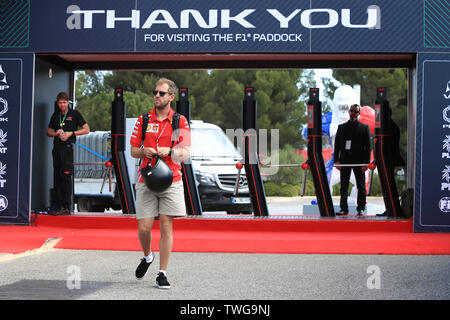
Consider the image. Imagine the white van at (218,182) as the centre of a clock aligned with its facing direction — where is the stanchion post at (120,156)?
The stanchion post is roughly at 3 o'clock from the white van.

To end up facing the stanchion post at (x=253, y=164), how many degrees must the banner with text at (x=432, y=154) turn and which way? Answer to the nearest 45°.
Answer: approximately 90° to its right

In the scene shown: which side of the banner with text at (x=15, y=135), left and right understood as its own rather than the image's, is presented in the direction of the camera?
front

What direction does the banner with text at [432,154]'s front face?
toward the camera

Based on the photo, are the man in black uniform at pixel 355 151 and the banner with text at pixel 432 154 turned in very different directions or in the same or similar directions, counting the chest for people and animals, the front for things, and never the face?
same or similar directions

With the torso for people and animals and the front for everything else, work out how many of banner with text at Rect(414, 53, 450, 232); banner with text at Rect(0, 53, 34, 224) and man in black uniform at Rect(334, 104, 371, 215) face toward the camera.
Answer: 3

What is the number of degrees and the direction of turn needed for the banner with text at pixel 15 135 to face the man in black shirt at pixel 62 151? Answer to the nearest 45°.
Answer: approximately 90° to its left

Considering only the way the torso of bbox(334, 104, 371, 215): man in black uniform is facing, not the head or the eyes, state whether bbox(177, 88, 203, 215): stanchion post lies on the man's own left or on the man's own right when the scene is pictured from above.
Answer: on the man's own right

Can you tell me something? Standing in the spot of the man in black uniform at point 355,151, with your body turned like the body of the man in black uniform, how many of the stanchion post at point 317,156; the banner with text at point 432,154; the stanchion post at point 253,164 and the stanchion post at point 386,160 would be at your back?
0

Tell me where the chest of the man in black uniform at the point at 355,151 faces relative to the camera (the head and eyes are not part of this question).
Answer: toward the camera

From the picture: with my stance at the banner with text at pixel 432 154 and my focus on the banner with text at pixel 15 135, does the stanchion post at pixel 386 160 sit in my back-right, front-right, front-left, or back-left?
front-right

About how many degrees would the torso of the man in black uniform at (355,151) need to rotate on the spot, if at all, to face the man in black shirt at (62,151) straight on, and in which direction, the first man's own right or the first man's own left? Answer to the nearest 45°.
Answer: approximately 90° to the first man's own right

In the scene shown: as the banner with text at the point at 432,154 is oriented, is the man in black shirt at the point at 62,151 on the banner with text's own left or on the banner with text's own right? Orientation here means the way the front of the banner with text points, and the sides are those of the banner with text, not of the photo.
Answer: on the banner with text's own right

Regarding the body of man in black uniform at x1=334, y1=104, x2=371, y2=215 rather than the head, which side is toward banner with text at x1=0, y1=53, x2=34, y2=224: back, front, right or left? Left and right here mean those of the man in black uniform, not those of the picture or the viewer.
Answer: right

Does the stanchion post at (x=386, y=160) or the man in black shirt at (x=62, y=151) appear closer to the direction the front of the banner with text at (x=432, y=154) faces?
the man in black shirt

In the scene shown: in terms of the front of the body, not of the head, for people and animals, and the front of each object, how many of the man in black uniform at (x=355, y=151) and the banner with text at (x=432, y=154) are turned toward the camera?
2
